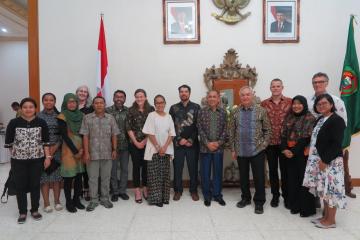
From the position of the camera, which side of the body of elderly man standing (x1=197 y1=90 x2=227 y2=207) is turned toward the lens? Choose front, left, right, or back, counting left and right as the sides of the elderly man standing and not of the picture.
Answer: front

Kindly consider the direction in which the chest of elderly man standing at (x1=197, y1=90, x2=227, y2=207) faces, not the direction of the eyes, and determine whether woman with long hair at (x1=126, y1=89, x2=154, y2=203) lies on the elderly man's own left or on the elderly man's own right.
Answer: on the elderly man's own right

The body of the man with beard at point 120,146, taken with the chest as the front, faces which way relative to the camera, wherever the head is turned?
toward the camera

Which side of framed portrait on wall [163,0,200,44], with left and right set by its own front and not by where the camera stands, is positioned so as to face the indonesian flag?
right

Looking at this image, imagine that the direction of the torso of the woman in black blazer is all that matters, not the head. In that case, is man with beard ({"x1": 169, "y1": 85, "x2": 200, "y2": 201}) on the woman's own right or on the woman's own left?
on the woman's own right

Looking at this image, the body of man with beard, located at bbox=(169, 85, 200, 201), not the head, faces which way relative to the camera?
toward the camera

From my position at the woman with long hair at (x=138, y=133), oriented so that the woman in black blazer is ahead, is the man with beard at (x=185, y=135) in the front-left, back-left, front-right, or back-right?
front-left

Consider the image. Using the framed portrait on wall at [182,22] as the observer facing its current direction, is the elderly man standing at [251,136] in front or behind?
in front

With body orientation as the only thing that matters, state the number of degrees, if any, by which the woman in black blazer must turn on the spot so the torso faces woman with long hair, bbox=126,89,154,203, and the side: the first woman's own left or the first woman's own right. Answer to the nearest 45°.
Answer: approximately 45° to the first woman's own right

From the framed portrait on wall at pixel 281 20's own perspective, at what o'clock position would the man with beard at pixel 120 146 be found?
The man with beard is roughly at 2 o'clock from the framed portrait on wall.

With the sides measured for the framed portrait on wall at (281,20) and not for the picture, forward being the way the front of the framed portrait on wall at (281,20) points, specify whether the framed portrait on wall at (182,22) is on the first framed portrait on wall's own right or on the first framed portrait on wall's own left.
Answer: on the first framed portrait on wall's own right

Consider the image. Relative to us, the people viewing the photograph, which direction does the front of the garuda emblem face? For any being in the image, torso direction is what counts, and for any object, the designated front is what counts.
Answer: facing the viewer
